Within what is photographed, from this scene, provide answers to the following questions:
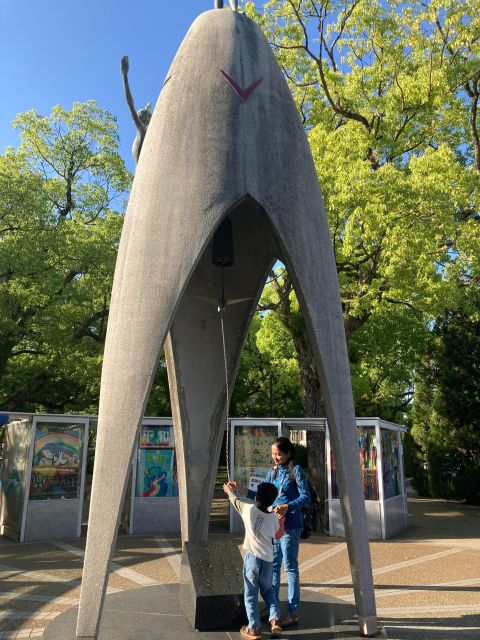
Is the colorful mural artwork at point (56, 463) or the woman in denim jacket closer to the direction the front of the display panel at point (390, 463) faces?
the woman in denim jacket

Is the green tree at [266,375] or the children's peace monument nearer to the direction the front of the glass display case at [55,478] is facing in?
the children's peace monument

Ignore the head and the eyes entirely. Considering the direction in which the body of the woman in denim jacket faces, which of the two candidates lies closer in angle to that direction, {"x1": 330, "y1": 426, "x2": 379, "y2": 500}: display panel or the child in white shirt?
the child in white shirt

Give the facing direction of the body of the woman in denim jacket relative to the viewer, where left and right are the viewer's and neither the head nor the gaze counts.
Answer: facing the viewer and to the left of the viewer

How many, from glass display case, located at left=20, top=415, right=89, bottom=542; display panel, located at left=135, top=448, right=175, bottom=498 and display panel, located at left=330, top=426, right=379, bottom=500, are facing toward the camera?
3

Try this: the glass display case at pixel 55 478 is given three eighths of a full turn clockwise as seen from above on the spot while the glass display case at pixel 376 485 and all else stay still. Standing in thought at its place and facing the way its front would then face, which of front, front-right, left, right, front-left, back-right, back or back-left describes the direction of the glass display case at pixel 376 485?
back-right

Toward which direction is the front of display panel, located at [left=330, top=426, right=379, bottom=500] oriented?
toward the camera

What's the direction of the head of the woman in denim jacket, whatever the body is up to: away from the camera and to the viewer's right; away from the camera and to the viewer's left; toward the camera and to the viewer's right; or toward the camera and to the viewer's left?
toward the camera and to the viewer's left

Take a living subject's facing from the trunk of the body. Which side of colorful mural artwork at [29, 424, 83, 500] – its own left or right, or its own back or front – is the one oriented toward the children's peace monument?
front

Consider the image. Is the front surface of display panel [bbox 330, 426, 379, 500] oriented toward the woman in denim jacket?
yes

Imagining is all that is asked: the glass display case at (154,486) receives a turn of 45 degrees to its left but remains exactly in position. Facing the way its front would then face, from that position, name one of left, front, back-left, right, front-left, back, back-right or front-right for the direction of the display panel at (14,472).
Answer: back-right

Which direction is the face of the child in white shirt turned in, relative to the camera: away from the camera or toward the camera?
away from the camera

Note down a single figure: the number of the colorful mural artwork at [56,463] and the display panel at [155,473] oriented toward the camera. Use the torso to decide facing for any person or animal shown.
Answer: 2

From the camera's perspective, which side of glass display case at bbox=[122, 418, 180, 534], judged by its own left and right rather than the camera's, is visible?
front
